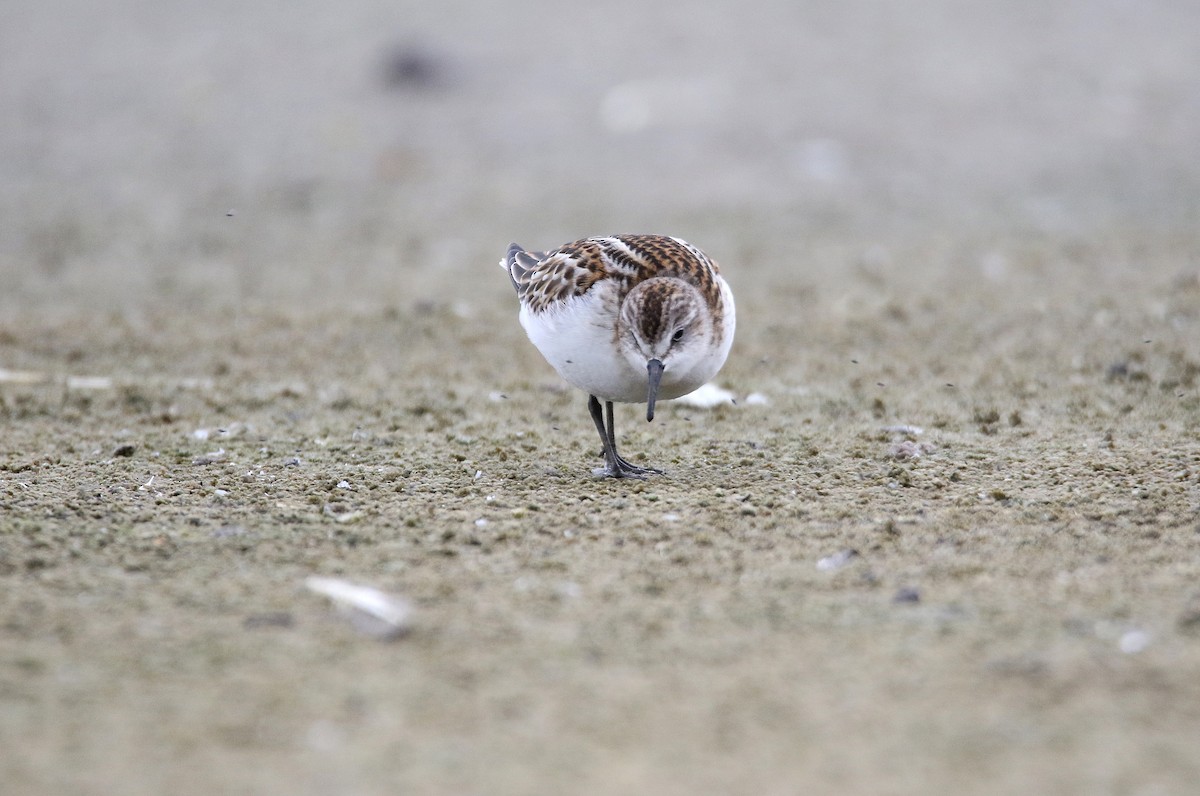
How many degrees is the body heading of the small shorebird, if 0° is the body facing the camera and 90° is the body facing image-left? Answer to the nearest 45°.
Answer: approximately 315°
